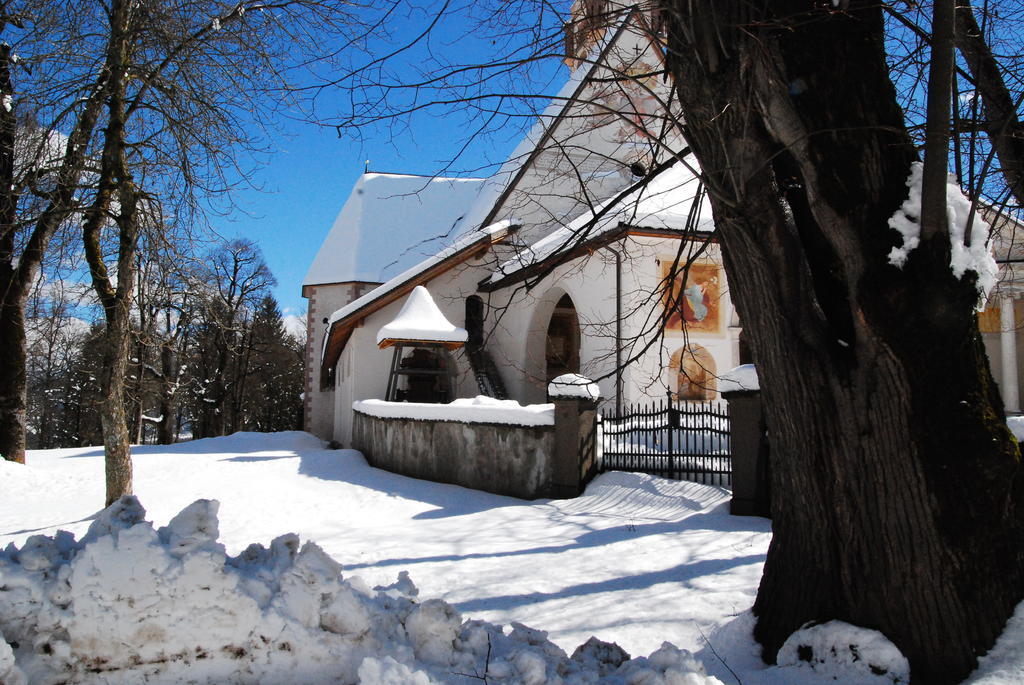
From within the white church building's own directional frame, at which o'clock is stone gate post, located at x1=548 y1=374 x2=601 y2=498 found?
The stone gate post is roughly at 1 o'clock from the white church building.

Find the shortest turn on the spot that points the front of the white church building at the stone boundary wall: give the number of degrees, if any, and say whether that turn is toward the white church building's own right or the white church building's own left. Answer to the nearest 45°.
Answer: approximately 45° to the white church building's own right

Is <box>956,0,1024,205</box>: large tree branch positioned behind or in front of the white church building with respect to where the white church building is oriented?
in front

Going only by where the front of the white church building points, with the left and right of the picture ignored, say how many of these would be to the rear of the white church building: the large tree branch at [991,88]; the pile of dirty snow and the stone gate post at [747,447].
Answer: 0

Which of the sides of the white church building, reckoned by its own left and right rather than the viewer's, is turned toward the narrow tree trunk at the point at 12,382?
right

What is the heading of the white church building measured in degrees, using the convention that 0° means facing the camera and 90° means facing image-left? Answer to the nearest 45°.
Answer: approximately 315°

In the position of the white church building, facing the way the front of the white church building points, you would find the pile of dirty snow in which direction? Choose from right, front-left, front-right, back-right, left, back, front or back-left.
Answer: front-right

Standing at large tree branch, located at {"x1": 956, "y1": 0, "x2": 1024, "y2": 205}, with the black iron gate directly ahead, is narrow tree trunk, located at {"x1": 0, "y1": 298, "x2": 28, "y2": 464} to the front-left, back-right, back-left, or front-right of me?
front-left

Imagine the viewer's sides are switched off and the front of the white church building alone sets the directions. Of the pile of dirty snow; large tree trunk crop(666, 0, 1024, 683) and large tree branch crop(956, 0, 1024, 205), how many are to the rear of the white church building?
0

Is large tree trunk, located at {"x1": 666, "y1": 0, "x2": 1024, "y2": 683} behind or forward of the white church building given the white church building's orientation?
forward

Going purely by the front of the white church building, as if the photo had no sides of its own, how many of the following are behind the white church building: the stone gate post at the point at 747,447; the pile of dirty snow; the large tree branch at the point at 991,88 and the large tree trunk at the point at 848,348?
0
